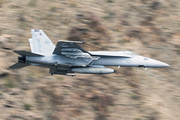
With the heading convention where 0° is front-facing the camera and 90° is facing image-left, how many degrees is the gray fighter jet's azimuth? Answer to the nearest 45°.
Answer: approximately 270°
